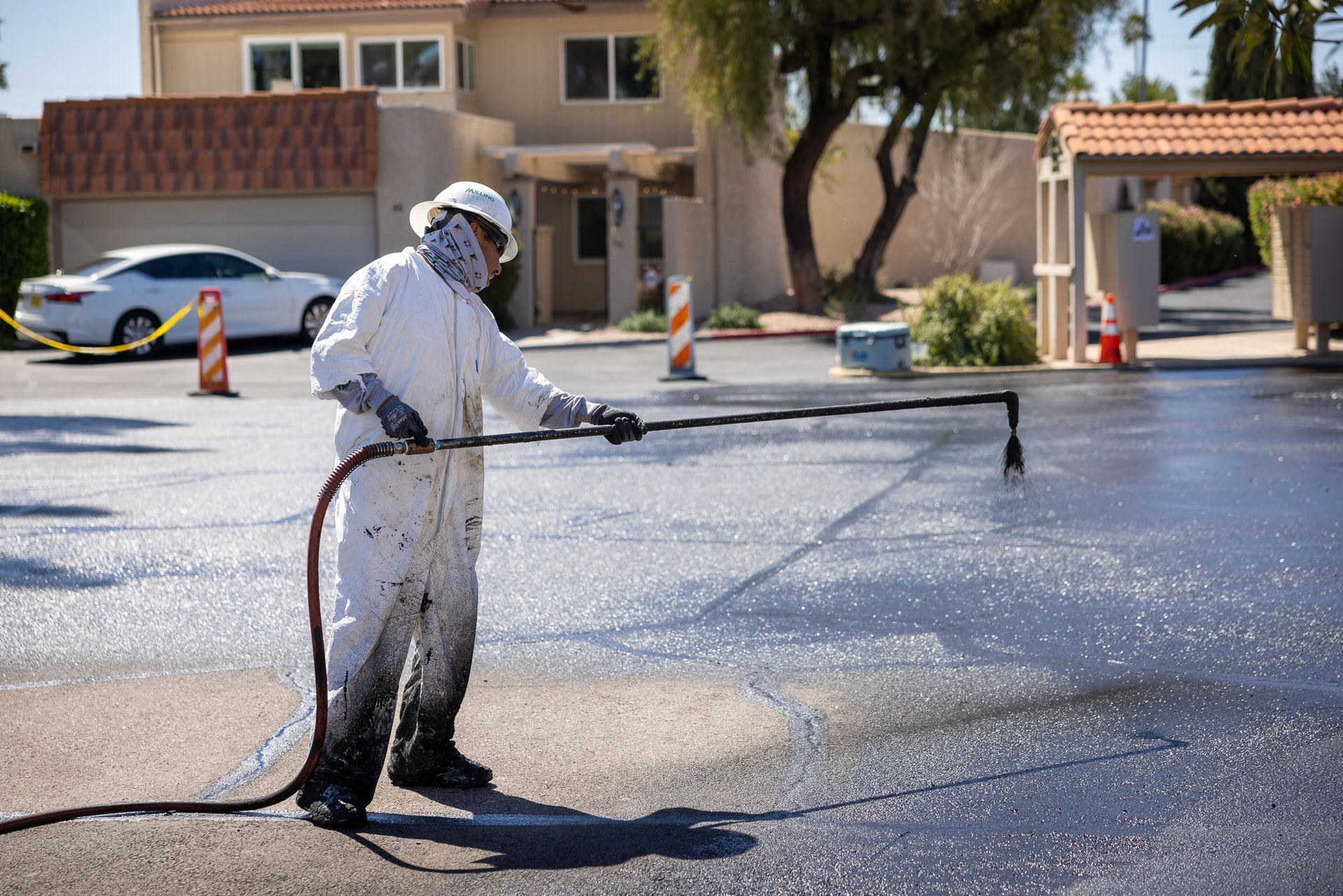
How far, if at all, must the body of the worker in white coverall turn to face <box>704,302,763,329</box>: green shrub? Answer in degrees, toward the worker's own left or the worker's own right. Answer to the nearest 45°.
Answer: approximately 135° to the worker's own left

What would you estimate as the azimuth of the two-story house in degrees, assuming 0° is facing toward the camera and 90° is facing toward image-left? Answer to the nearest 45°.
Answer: approximately 0°

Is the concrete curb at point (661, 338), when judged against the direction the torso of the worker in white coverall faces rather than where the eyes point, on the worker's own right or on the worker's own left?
on the worker's own left

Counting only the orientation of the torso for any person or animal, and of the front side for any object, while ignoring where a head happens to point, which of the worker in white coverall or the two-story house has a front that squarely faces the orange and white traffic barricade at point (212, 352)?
the two-story house

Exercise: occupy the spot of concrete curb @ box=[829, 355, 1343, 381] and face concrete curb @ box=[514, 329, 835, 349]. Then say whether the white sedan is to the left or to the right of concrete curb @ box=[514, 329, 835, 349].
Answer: left

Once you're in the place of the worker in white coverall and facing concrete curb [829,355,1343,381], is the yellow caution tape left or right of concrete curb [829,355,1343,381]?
left

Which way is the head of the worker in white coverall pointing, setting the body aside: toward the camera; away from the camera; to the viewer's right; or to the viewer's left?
to the viewer's right

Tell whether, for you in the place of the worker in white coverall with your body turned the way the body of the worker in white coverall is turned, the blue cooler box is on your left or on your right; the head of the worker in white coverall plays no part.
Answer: on your left

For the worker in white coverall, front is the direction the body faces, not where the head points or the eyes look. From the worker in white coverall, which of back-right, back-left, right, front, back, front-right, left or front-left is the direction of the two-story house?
back-left
